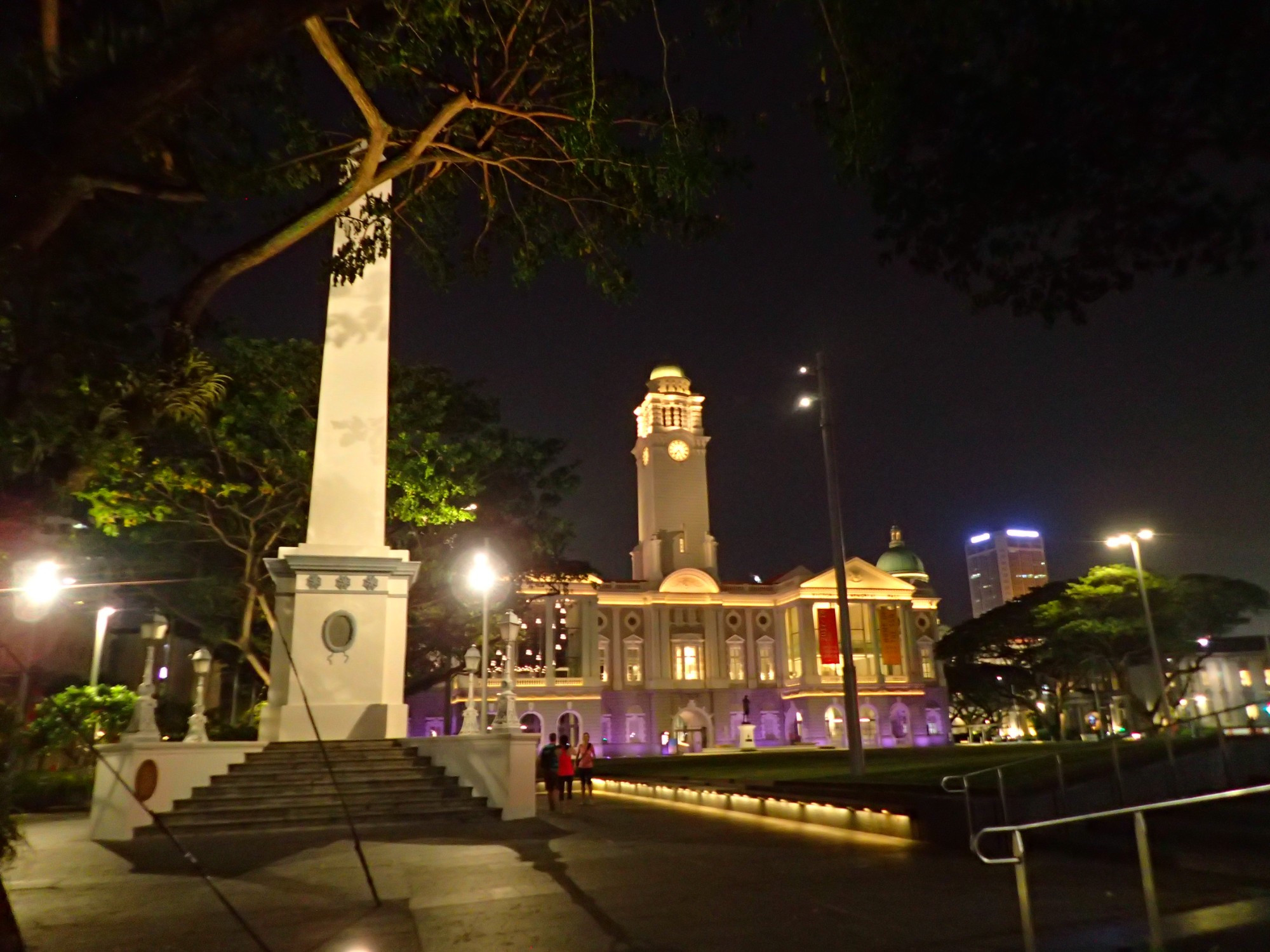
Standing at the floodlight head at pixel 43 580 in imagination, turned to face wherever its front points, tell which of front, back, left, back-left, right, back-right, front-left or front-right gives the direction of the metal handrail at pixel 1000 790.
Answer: front-left

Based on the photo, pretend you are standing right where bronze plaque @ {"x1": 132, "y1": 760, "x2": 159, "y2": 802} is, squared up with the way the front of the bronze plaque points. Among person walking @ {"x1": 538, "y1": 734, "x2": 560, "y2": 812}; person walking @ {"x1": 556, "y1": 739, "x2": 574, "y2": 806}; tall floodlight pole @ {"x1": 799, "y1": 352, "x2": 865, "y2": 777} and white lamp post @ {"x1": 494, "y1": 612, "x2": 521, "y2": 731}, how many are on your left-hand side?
4

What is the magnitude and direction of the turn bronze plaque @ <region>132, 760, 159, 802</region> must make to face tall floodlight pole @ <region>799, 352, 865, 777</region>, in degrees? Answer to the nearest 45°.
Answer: approximately 90° to its left

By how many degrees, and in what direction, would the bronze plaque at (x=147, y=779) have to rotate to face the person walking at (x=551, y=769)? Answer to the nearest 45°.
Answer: approximately 90° to its left

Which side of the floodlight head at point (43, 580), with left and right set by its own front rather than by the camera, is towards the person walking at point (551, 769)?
left

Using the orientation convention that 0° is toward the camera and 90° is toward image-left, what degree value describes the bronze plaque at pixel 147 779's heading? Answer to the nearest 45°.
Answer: approximately 0°

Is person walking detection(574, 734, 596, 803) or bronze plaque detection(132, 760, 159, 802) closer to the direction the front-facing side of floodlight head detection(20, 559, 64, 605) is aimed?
the bronze plaque

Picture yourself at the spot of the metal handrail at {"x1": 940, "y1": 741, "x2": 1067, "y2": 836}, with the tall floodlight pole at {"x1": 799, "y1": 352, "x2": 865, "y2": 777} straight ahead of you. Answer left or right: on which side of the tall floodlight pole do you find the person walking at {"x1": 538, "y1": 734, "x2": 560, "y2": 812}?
left

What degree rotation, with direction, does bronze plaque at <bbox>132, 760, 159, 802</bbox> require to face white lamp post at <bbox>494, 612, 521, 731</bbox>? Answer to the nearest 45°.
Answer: approximately 90° to its left

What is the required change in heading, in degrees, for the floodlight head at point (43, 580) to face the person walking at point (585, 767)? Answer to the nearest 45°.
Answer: approximately 90° to its left

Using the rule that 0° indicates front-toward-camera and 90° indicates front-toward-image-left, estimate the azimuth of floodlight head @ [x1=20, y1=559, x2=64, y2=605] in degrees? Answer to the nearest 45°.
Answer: approximately 0°

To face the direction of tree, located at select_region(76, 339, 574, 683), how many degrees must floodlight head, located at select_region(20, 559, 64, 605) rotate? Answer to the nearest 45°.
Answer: approximately 135° to its left
